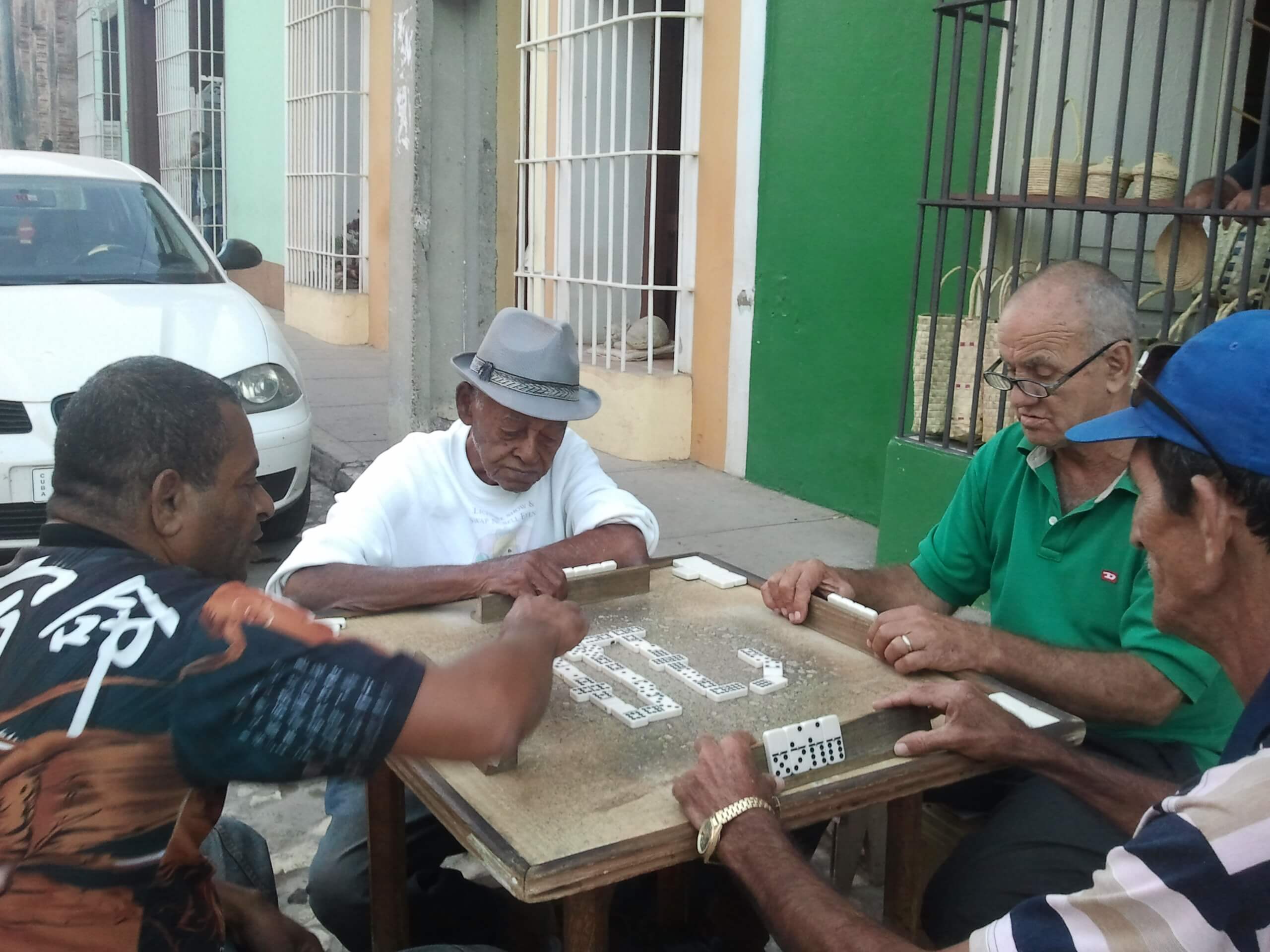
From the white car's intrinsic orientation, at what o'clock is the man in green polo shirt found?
The man in green polo shirt is roughly at 11 o'clock from the white car.

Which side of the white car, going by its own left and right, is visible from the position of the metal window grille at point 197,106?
back

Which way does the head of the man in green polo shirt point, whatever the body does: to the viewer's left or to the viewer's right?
to the viewer's left

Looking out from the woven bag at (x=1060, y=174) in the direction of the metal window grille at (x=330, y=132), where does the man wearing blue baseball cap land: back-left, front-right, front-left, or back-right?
back-left

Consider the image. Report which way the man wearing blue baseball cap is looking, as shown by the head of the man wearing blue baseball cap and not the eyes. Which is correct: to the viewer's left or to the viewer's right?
to the viewer's left

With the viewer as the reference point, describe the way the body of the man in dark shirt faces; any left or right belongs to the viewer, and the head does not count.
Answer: facing away from the viewer and to the right of the viewer

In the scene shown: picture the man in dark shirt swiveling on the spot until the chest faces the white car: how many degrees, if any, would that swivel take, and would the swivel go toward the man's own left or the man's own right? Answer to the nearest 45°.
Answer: approximately 45° to the man's own left

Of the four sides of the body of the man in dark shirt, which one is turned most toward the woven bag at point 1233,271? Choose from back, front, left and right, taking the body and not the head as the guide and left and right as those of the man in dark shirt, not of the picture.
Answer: front

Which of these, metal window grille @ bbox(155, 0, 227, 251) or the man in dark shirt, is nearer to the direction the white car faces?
the man in dark shirt

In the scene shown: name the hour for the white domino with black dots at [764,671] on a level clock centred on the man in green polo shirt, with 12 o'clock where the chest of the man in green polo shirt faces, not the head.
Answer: The white domino with black dots is roughly at 12 o'clock from the man in green polo shirt.

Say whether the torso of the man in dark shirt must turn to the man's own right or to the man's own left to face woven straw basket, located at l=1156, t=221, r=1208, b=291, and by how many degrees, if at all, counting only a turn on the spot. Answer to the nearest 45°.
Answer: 0° — they already face it

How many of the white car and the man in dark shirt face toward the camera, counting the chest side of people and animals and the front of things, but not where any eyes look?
1

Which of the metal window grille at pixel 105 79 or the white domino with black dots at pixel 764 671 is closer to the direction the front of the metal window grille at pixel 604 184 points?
the white domino with black dots

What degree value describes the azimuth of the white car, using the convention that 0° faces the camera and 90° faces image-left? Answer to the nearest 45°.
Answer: approximately 0°

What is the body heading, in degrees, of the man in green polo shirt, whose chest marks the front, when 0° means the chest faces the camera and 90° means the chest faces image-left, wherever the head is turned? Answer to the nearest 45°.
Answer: approximately 45°
